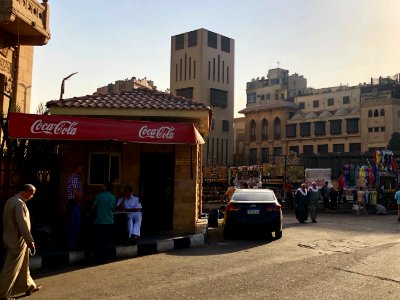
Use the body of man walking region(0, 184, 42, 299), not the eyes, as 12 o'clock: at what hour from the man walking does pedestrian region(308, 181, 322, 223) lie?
The pedestrian is roughly at 11 o'clock from the man walking.

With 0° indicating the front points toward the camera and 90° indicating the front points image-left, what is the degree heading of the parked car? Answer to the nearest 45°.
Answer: approximately 180°

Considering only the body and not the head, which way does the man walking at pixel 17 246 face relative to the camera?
to the viewer's right

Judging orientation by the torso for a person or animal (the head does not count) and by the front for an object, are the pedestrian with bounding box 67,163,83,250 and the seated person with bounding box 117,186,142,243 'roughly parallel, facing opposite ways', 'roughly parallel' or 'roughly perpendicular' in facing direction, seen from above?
roughly perpendicular

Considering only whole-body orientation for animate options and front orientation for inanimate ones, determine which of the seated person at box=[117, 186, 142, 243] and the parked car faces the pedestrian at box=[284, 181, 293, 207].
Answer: the parked car

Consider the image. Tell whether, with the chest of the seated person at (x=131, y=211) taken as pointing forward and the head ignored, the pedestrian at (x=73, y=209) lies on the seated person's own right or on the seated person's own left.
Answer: on the seated person's own right

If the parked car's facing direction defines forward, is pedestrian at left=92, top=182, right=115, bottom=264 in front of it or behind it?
behind

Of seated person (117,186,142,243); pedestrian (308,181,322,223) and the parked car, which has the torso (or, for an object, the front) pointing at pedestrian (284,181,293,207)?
the parked car

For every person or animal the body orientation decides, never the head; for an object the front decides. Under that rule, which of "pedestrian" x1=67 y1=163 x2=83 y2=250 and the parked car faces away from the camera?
the parked car

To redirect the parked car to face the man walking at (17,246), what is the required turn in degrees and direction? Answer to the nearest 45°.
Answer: approximately 135° to its left

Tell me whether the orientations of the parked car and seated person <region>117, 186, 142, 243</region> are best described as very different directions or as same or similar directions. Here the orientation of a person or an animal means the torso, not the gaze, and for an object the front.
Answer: very different directions

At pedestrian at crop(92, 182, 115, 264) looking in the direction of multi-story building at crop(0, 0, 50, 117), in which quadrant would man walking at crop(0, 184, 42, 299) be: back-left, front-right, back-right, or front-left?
back-left

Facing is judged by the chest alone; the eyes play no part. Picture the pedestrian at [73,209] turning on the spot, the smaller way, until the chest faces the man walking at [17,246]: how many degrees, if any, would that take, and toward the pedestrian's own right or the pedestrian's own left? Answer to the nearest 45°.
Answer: approximately 90° to the pedestrian's own right
